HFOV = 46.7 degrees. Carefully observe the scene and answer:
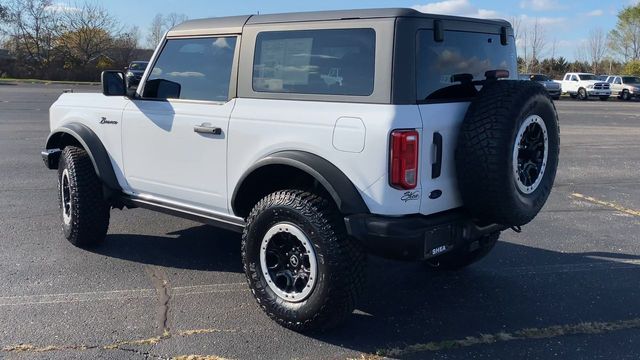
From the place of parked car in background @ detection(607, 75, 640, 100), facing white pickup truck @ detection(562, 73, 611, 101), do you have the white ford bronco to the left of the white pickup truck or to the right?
left

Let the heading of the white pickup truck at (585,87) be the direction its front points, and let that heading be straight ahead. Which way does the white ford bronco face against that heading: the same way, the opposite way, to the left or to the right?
the opposite way

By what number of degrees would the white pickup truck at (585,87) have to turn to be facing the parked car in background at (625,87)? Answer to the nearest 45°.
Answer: approximately 90° to its left

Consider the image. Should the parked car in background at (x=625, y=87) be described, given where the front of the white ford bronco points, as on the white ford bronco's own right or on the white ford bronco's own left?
on the white ford bronco's own right

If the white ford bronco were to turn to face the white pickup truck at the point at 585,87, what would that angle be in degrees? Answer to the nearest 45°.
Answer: approximately 90° to its right

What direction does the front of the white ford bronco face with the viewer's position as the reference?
facing away from the viewer and to the left of the viewer

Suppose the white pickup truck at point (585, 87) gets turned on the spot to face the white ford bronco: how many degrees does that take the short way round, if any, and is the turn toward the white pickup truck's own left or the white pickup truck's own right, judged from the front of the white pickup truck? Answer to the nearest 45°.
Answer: approximately 45° to the white pickup truck's own right

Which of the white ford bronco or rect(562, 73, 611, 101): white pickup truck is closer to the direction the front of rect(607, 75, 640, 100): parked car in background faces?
the white ford bronco

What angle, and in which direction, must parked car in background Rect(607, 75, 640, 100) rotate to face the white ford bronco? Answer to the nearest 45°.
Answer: approximately 45° to its right
